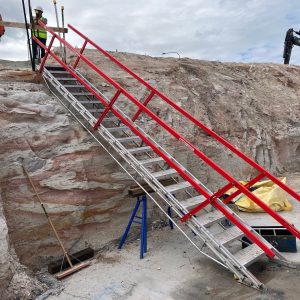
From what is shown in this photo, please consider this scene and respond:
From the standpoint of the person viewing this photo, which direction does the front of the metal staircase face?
facing the viewer and to the right of the viewer

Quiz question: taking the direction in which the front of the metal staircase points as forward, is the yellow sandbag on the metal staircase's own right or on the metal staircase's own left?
on the metal staircase's own left
